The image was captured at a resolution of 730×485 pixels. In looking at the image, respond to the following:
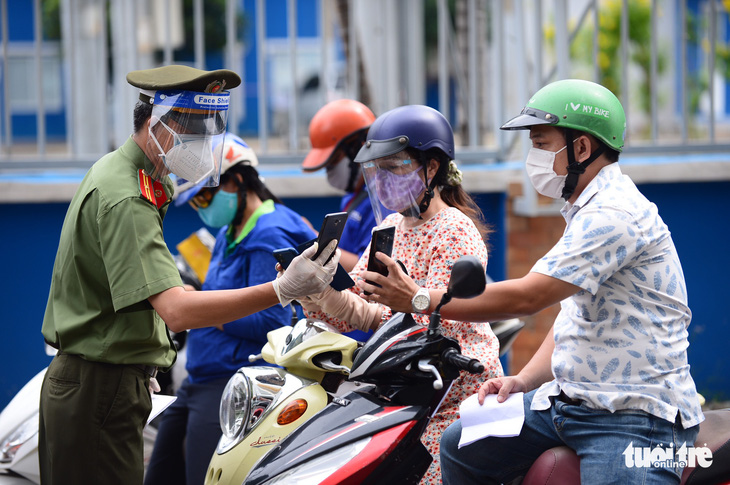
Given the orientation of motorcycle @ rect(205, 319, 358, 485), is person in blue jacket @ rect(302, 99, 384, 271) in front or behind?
behind

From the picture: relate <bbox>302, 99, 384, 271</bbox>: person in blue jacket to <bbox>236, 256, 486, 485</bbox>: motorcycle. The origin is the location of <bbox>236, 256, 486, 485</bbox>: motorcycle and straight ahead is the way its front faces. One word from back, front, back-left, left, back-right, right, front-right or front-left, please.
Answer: back-right

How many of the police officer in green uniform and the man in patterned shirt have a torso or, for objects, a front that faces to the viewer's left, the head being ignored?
1

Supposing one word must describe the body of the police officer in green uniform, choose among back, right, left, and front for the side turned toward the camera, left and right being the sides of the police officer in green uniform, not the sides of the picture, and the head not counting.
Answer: right

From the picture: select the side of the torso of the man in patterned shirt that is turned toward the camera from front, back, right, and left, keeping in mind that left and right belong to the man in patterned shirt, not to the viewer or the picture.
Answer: left

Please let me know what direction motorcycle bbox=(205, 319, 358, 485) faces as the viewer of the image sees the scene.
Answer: facing the viewer and to the left of the viewer

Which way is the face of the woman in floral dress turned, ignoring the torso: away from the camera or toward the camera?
toward the camera

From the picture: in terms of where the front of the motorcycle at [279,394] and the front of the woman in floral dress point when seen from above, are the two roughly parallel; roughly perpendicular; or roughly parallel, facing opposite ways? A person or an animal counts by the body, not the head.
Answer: roughly parallel
